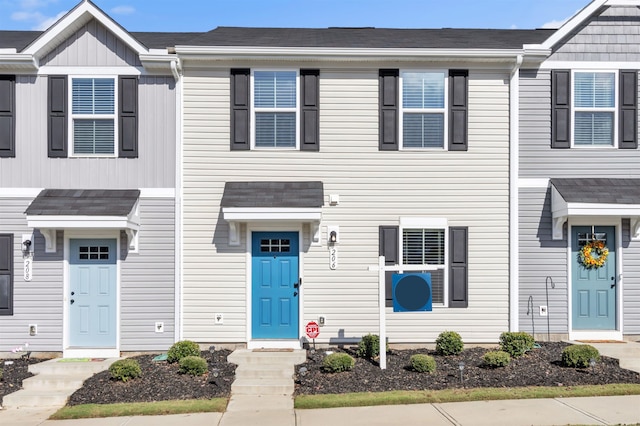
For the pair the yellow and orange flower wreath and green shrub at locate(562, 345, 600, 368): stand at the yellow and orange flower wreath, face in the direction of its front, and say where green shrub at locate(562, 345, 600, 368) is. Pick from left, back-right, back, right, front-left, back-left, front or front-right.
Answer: front

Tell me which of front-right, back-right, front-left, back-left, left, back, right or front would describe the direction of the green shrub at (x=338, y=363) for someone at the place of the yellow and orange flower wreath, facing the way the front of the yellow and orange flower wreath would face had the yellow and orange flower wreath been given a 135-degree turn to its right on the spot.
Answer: left

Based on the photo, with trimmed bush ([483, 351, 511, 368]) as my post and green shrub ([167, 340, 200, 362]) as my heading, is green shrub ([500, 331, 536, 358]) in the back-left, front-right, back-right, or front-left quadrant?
back-right

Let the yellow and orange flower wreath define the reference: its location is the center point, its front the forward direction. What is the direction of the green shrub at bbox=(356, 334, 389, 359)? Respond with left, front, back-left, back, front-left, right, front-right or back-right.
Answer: front-right

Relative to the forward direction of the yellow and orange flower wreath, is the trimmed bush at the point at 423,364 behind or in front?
in front

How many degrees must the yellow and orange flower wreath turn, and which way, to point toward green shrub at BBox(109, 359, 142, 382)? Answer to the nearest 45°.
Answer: approximately 45° to its right

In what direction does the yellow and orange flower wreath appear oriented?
toward the camera

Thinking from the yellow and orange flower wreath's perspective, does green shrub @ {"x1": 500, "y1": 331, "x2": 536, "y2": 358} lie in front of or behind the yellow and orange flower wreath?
in front

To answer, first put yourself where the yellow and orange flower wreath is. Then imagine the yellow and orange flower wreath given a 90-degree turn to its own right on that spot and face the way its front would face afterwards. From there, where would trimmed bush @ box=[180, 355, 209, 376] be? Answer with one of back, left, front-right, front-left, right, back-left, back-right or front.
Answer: front-left

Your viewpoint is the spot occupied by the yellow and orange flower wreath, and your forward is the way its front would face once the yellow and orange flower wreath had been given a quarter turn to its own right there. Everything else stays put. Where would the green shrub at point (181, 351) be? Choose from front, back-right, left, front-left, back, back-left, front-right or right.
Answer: front-left

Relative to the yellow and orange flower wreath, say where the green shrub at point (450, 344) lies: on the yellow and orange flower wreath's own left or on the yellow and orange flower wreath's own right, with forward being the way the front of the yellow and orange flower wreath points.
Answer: on the yellow and orange flower wreath's own right
